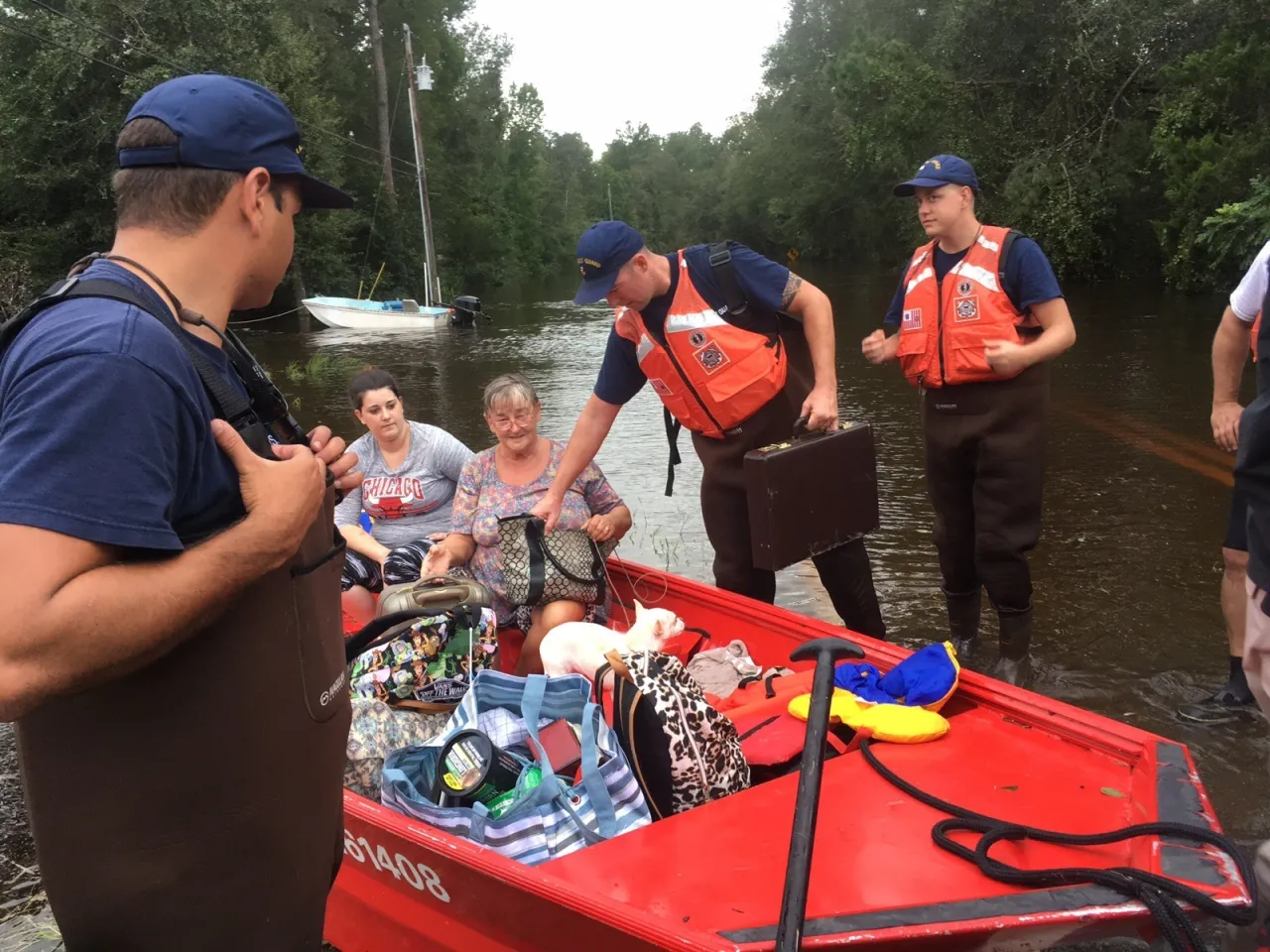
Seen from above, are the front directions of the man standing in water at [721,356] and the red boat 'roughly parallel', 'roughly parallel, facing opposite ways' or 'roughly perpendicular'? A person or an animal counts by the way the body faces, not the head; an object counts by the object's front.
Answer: roughly perpendicular

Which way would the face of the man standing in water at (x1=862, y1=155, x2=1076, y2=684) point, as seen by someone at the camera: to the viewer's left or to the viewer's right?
to the viewer's left

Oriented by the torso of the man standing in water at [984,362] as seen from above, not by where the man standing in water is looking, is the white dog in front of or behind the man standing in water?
in front

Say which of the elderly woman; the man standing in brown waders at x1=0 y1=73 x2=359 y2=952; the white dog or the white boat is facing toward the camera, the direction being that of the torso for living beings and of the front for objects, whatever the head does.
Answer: the elderly woman

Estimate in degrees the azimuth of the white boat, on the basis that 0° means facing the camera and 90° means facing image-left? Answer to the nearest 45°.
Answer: approximately 90°

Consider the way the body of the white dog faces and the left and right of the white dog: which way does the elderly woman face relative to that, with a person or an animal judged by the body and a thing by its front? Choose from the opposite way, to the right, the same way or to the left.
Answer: to the right

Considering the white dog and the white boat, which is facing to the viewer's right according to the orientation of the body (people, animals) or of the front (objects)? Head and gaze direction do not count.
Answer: the white dog

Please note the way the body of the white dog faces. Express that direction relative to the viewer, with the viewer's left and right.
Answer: facing to the right of the viewer

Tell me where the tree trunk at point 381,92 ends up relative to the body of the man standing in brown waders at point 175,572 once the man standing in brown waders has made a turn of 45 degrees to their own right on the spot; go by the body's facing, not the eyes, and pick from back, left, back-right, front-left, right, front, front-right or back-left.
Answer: back-left

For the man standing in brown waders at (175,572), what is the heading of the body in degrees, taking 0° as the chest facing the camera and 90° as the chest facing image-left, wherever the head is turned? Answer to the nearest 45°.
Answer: approximately 270°

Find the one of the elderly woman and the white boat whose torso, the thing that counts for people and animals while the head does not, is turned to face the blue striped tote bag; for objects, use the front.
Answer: the elderly woman

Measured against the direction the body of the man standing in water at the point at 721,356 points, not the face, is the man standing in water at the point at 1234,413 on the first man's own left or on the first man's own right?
on the first man's own left

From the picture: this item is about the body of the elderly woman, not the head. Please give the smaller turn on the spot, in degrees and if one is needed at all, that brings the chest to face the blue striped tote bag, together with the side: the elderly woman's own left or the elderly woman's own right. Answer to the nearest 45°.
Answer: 0° — they already face it

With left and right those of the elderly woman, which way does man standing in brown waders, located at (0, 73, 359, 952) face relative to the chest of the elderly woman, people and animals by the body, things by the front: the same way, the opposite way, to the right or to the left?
to the left
